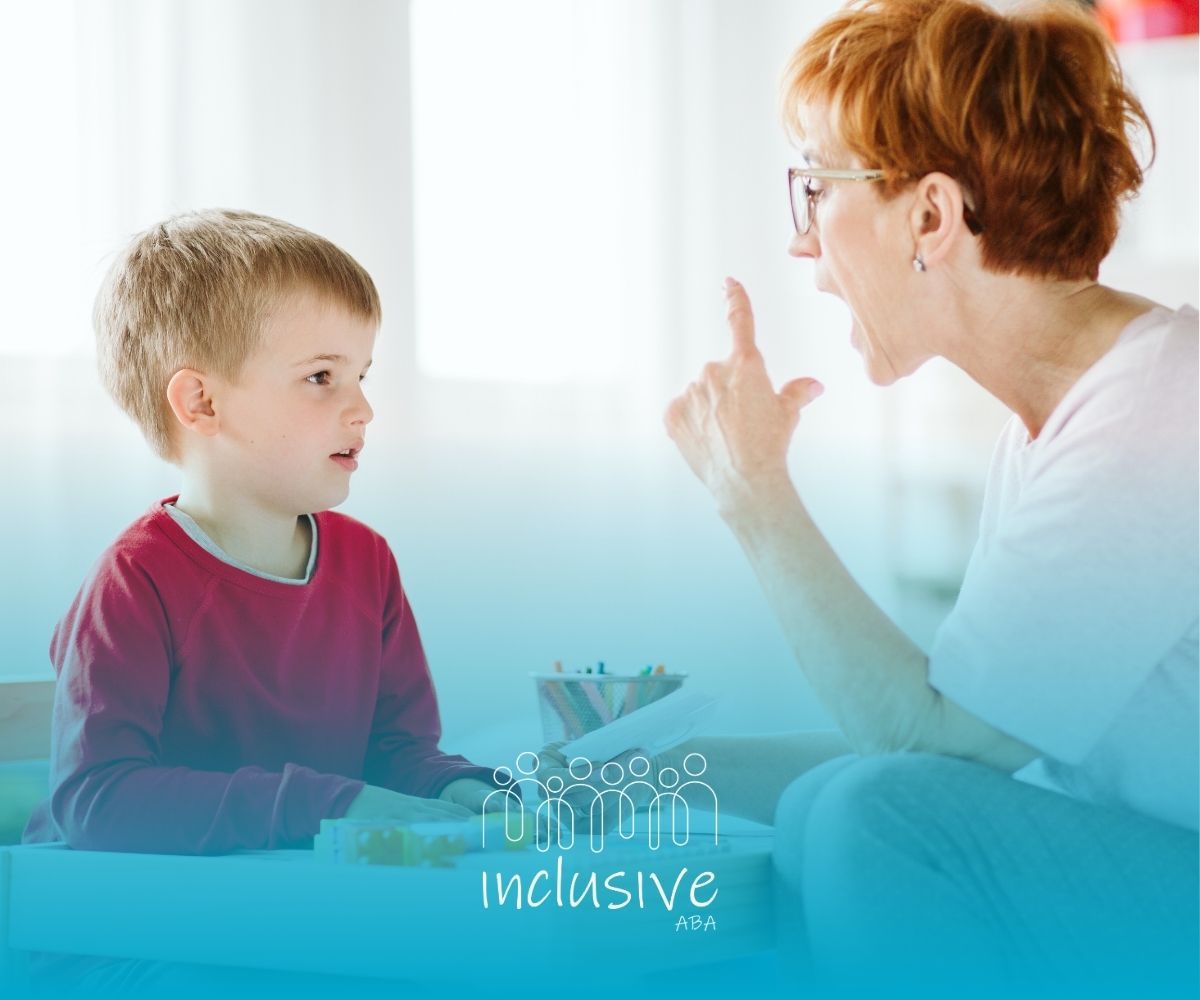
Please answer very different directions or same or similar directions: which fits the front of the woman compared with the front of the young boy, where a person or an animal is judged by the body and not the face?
very different directions

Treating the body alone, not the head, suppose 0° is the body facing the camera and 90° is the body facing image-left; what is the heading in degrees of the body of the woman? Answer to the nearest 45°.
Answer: approximately 90°

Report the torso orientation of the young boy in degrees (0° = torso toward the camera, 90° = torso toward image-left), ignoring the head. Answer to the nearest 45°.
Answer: approximately 315°

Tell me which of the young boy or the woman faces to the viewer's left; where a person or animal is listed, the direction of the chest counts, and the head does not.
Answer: the woman

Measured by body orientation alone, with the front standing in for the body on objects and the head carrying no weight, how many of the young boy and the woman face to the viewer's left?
1

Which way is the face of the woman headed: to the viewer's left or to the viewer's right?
to the viewer's left

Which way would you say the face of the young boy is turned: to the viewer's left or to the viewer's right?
to the viewer's right
